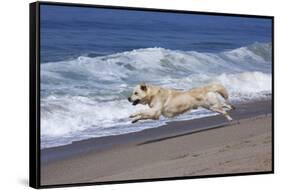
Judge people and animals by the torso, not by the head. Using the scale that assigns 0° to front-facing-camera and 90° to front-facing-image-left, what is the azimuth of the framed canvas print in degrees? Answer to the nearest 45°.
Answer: approximately 315°
